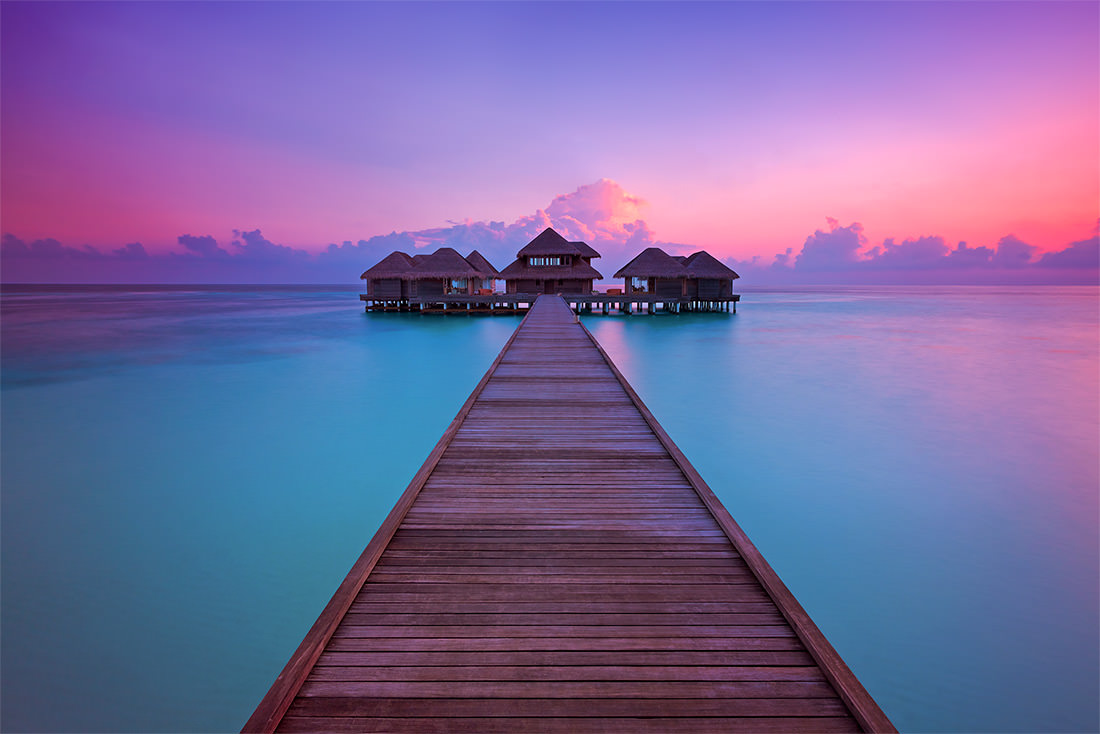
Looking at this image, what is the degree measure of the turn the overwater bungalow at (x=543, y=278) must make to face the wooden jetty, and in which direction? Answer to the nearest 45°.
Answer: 0° — it already faces it

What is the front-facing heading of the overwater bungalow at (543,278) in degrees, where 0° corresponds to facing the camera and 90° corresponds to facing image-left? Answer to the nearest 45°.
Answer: approximately 0°
